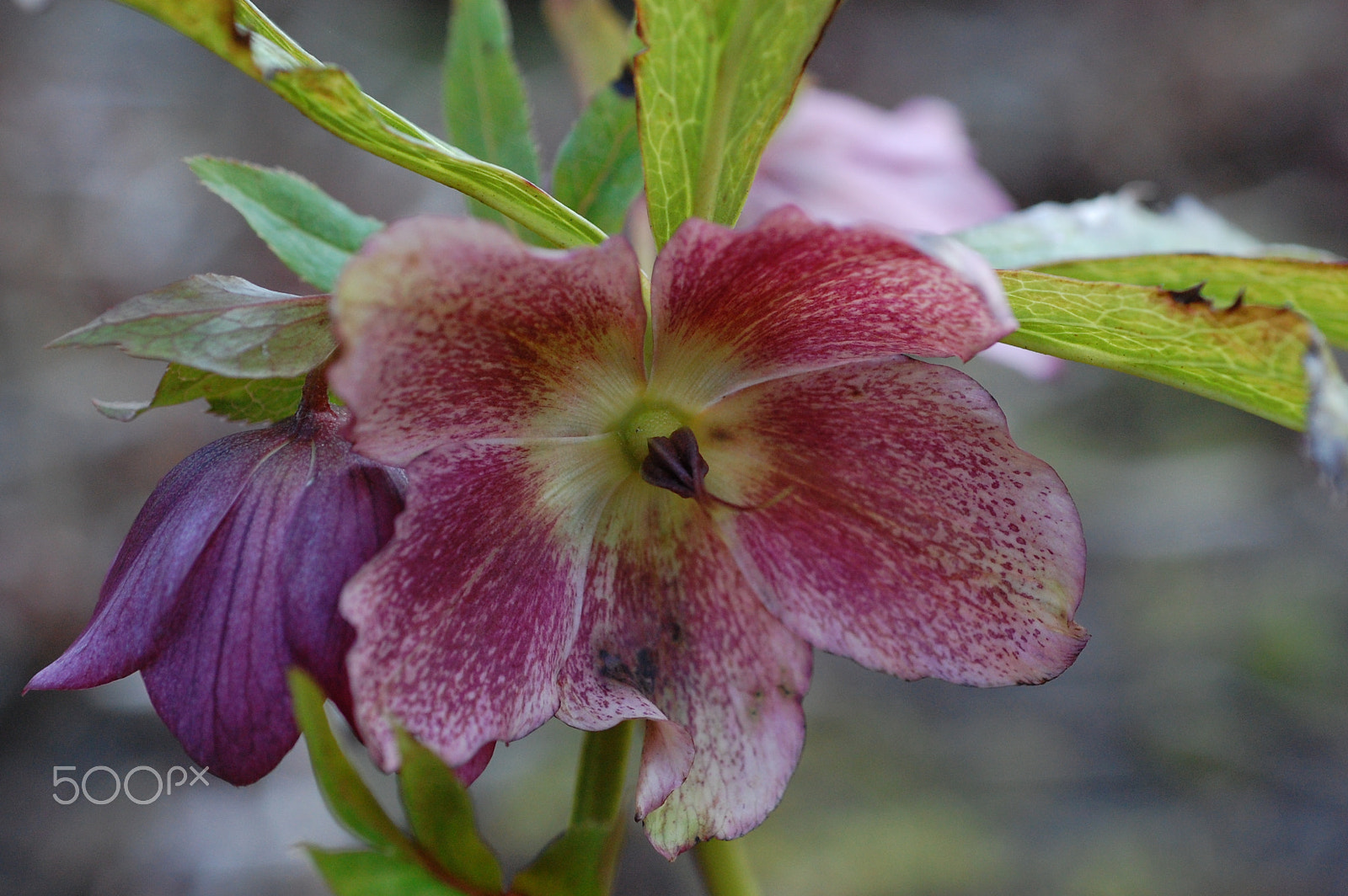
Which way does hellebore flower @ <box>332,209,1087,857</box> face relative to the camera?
toward the camera

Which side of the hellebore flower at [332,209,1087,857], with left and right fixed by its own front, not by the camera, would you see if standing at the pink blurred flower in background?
back

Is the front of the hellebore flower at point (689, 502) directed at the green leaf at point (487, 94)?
no
